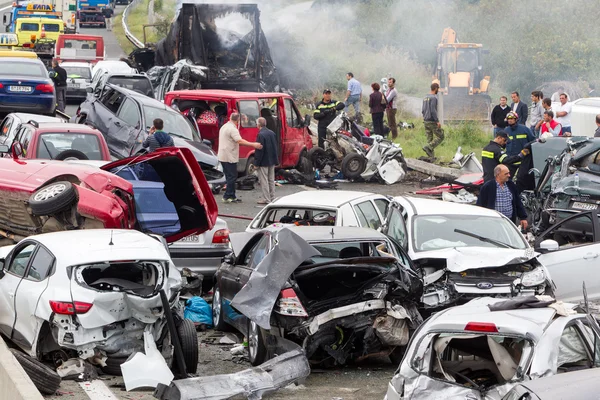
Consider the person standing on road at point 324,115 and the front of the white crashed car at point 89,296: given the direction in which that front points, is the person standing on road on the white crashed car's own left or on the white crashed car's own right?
on the white crashed car's own right

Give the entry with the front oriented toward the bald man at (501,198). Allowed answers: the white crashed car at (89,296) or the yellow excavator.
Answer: the yellow excavator

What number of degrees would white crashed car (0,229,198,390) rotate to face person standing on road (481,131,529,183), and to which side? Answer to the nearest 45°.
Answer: approximately 90° to its right

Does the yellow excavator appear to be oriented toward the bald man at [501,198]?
yes

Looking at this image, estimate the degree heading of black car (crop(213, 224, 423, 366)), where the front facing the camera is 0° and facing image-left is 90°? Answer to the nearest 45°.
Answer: approximately 135°

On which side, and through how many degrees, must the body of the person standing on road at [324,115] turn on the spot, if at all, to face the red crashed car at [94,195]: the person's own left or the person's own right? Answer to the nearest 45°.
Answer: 0° — they already face it

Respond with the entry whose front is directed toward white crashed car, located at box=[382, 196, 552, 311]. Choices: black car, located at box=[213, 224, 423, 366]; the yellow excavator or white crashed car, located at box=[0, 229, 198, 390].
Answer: the yellow excavator

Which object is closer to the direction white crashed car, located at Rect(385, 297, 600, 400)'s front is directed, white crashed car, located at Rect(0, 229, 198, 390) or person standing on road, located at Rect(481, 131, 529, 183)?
the person standing on road

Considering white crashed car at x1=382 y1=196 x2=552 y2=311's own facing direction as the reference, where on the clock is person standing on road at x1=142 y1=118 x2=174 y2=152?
The person standing on road is roughly at 6 o'clock from the white crashed car.

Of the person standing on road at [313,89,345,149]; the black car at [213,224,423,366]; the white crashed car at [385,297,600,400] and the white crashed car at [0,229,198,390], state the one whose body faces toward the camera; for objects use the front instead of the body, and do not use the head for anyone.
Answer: the person standing on road

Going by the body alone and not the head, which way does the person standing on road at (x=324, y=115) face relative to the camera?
toward the camera

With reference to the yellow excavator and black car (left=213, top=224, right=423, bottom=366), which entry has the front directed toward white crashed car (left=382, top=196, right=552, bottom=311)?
the yellow excavator

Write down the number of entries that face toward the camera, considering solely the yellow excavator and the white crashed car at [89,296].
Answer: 1

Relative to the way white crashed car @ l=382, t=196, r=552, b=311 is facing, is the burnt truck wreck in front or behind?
behind

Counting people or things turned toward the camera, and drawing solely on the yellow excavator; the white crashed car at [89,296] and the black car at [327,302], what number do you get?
1
